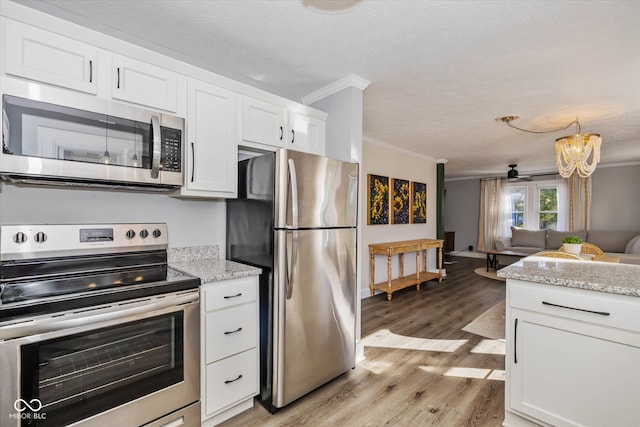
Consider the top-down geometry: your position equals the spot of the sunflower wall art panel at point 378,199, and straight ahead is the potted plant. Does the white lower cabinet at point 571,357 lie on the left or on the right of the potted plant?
right

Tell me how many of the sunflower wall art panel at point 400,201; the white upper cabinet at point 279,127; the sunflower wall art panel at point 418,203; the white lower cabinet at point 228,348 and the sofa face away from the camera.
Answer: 0

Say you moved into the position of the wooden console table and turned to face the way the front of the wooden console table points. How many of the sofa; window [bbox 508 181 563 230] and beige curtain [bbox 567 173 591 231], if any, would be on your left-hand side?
3

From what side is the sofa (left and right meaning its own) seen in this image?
front

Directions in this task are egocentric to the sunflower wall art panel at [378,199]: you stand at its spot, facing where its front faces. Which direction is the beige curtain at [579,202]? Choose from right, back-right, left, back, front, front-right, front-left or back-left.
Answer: left

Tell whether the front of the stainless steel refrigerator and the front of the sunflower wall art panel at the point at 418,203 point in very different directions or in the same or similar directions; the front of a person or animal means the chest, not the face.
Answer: same or similar directions

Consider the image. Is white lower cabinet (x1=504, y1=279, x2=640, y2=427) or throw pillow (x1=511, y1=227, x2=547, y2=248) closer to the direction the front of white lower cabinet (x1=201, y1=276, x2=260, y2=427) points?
the white lower cabinet

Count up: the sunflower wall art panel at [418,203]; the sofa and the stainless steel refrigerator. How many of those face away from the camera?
0

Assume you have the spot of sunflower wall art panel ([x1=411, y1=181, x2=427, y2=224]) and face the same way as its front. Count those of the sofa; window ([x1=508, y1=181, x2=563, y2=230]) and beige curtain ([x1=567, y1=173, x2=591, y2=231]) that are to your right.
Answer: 0

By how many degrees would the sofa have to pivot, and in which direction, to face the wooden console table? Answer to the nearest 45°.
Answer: approximately 45° to its right

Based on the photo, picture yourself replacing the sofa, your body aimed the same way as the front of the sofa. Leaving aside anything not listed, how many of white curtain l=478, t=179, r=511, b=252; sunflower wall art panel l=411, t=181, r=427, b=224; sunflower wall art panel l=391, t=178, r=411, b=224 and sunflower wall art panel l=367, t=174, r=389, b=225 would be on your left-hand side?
0

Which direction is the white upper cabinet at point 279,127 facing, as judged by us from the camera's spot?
facing the viewer and to the right of the viewer

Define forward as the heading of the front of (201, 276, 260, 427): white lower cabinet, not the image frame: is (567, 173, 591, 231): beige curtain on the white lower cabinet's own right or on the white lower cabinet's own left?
on the white lower cabinet's own left

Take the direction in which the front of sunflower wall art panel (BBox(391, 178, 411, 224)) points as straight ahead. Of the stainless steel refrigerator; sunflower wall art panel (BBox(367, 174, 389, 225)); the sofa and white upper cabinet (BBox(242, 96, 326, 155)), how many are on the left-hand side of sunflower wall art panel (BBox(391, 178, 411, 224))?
1

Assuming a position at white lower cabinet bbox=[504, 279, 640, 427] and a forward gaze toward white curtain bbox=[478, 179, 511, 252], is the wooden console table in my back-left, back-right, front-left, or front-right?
front-left

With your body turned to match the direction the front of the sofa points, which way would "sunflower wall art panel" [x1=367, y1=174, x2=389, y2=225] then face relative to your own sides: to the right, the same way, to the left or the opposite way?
to the left

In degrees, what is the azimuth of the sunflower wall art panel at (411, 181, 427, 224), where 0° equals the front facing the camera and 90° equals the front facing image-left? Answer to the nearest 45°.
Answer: approximately 315°

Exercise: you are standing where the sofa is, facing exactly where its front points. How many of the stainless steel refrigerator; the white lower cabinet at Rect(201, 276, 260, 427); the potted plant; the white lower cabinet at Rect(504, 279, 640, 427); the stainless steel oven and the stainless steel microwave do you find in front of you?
6

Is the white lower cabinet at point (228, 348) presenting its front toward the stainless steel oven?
no

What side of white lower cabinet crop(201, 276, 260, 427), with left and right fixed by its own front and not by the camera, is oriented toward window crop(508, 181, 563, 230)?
left

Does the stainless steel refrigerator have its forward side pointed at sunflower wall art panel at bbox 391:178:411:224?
no
